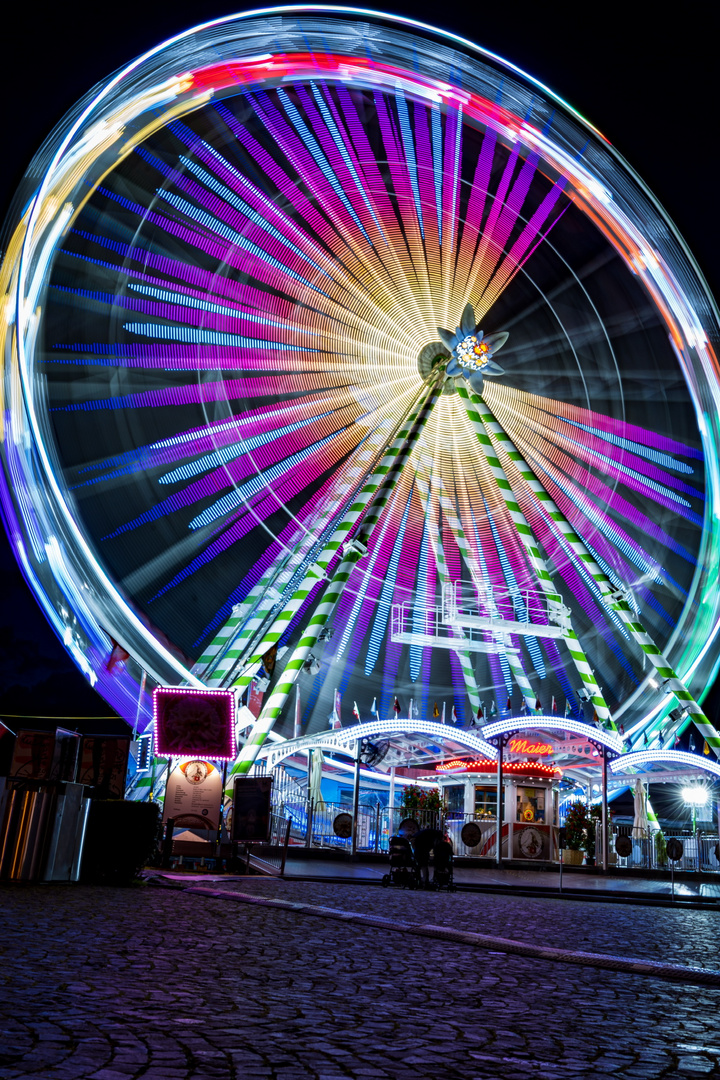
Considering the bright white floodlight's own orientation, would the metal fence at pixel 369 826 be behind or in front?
in front

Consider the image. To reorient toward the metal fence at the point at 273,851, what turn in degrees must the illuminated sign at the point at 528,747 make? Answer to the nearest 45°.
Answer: approximately 45° to its right

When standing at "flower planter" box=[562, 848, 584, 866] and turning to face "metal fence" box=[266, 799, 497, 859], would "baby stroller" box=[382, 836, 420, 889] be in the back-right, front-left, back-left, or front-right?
front-left

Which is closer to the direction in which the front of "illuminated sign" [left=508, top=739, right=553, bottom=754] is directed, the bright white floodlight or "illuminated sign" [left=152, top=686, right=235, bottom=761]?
the illuminated sign

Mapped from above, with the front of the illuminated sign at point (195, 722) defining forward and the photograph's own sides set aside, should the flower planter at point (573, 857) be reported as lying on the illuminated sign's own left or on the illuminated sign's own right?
on the illuminated sign's own left

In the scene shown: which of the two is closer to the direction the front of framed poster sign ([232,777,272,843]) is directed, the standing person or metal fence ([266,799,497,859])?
the standing person

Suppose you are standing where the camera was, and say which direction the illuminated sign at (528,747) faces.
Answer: facing the viewer

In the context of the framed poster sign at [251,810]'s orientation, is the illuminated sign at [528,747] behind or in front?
behind

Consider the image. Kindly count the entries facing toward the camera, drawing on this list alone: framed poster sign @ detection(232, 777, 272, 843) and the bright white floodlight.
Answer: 2

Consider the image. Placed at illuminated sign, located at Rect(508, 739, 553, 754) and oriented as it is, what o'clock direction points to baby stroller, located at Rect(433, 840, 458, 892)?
The baby stroller is roughly at 12 o'clock from the illuminated sign.

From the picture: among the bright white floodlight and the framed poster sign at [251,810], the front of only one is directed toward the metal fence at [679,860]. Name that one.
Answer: the bright white floodlight

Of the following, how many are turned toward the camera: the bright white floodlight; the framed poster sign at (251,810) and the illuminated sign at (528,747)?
3
